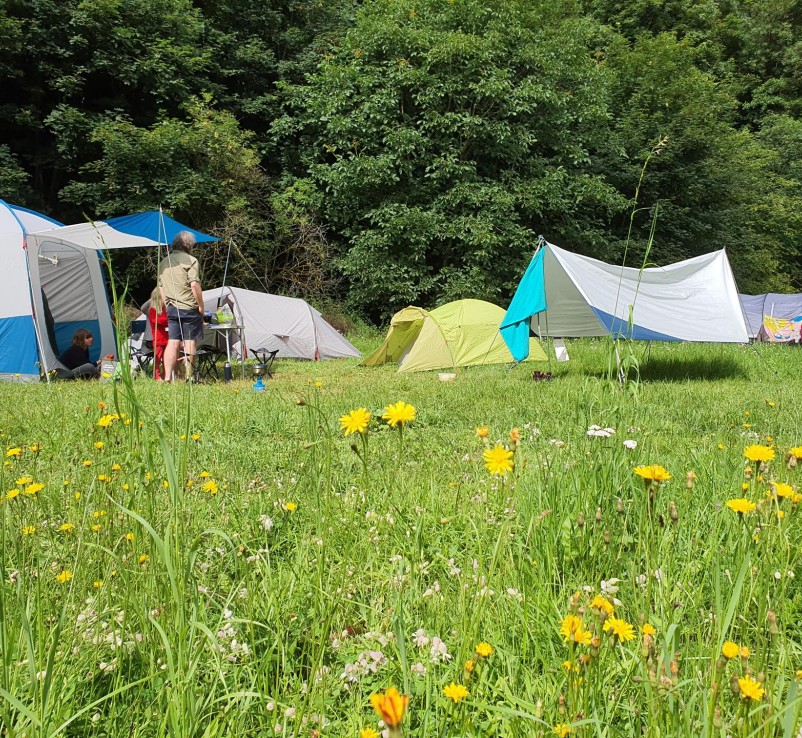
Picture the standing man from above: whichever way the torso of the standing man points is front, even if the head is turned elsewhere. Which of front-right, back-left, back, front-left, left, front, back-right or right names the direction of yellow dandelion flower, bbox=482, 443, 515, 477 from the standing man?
back

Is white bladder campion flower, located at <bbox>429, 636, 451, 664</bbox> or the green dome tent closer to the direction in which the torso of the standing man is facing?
the green dome tent

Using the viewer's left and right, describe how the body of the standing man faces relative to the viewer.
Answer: facing away from the viewer

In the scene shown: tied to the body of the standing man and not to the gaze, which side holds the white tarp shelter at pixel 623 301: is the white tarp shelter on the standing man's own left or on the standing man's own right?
on the standing man's own right

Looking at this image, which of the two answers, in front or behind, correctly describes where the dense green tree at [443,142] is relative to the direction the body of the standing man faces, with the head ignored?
in front

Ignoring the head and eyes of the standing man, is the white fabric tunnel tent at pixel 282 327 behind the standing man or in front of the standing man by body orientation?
in front

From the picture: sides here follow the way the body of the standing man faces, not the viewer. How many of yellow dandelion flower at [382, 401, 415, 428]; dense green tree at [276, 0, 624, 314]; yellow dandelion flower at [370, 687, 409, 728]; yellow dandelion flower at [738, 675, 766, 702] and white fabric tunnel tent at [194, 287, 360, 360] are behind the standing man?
3

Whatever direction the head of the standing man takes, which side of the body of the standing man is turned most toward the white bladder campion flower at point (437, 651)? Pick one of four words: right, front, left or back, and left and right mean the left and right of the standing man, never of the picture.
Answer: back

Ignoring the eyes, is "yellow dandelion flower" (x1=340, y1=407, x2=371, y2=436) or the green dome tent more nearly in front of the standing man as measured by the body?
the green dome tent

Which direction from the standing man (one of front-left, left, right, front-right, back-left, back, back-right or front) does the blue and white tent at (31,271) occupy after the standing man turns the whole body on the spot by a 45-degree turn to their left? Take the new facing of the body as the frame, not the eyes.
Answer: front

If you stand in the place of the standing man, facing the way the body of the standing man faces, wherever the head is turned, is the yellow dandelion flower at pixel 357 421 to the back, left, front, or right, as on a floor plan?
back

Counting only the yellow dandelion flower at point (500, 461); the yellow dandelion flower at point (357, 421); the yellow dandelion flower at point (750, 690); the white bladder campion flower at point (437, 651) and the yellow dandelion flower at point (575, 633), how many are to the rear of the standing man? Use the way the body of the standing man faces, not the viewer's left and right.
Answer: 5

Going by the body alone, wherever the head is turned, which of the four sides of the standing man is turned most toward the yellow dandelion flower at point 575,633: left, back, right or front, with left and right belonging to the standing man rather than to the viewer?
back
